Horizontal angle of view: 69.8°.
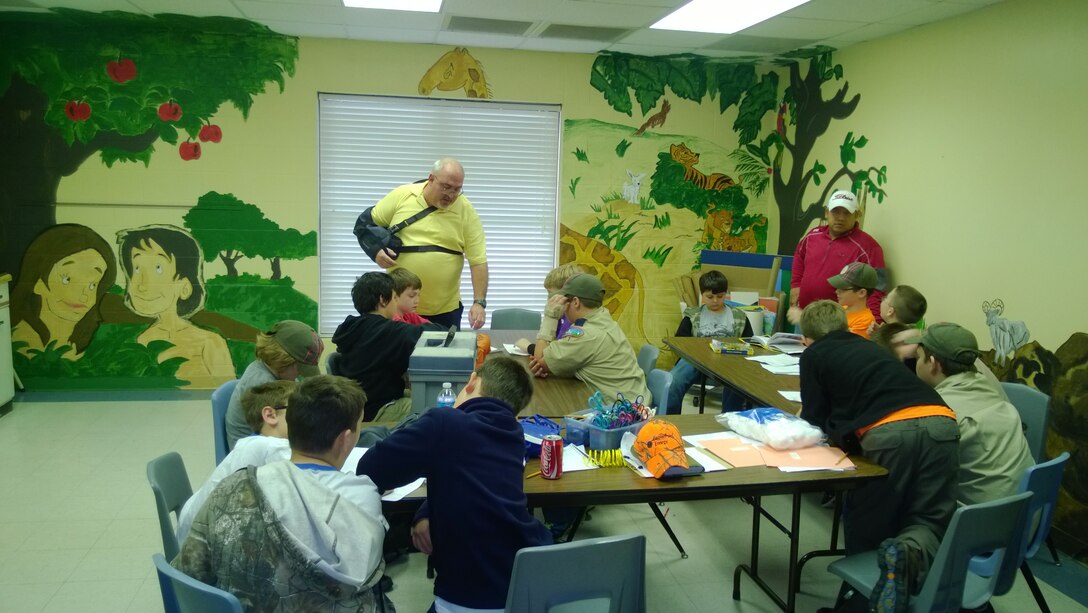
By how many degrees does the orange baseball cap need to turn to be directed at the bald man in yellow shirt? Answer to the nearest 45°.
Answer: approximately 180°

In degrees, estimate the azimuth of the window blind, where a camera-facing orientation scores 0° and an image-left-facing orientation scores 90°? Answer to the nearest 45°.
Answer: approximately 0°

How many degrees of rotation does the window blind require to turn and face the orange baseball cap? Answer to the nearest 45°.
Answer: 0° — it already faces it

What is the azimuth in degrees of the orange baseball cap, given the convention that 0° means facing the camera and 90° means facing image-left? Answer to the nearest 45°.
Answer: approximately 315°

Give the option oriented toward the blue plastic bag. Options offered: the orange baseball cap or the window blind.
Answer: the window blind

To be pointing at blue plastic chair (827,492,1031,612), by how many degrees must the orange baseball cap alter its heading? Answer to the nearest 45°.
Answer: approximately 45° to its left

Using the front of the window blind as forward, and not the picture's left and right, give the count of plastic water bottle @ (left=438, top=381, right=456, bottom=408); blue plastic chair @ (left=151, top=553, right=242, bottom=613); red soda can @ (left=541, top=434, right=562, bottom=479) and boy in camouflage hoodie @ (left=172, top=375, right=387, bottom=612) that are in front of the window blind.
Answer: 4

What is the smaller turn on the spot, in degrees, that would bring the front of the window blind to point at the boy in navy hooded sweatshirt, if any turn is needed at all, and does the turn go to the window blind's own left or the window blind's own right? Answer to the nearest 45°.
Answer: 0° — it already faces them

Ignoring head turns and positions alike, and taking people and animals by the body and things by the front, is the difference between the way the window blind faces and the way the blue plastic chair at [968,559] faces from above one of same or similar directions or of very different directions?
very different directions

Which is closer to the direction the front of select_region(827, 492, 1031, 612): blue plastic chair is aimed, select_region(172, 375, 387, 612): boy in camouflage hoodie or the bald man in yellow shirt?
the bald man in yellow shirt

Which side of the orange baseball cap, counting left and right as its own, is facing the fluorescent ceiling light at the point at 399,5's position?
back

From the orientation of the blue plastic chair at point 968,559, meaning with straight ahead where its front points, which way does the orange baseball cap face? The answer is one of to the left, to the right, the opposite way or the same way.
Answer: the opposite way

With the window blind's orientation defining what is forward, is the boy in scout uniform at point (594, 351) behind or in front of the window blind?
in front

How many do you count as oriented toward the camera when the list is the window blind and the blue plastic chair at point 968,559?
1
